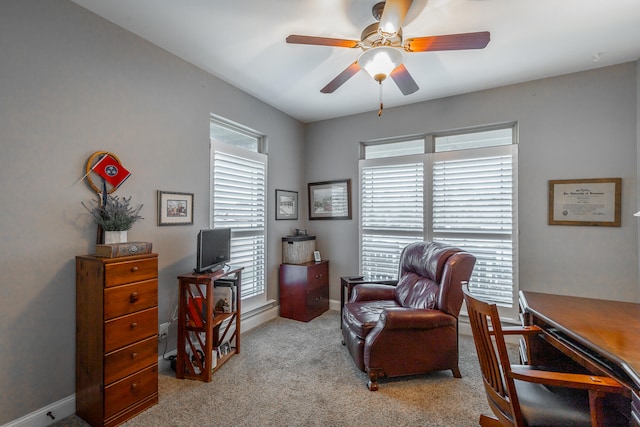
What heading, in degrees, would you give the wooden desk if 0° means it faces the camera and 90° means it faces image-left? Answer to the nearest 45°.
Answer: approximately 45°

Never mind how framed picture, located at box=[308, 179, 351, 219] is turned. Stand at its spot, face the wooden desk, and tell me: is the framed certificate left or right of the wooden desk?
left

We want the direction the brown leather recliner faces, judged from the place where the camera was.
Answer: facing the viewer and to the left of the viewer

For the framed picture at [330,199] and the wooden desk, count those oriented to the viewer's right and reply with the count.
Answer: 0

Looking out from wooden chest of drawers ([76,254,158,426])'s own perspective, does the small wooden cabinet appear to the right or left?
on its left

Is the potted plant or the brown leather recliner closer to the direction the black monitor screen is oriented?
the brown leather recliner

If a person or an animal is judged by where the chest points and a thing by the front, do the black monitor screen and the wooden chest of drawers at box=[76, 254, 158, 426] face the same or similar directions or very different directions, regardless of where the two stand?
same or similar directions

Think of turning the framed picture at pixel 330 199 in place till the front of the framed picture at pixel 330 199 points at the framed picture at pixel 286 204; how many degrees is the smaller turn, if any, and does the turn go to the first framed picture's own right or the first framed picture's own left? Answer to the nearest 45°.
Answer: approximately 45° to the first framed picture's own right

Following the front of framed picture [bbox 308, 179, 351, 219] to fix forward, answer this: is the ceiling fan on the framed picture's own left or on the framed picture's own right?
on the framed picture's own left

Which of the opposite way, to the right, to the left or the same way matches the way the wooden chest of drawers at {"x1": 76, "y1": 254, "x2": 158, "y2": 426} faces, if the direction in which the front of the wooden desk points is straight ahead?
the opposite way

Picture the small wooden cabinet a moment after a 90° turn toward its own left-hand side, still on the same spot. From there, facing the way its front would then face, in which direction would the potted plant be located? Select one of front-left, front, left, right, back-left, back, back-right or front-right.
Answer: back

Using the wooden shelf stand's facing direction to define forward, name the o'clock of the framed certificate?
The framed certificate is roughly at 11 o'clock from the wooden shelf stand.

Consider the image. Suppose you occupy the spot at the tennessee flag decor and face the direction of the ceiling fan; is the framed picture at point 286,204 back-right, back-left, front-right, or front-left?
front-left

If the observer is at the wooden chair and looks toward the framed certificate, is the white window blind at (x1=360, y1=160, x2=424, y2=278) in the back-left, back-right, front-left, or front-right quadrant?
front-left

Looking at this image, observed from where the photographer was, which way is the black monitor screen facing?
facing the viewer and to the right of the viewer

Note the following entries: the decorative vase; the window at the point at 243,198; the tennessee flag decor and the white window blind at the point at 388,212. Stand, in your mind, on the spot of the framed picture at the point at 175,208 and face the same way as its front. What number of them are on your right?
2

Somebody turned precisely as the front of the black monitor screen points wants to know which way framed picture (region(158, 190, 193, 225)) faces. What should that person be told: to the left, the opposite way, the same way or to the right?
the same way

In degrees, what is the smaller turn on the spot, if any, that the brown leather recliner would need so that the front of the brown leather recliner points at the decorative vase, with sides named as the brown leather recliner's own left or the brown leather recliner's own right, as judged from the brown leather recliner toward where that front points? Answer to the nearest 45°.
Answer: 0° — it already faces it

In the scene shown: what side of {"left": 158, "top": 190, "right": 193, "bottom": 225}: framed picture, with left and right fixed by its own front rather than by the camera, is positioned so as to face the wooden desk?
front

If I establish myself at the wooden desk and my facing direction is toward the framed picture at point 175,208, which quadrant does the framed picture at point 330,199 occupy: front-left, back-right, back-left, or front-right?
front-right

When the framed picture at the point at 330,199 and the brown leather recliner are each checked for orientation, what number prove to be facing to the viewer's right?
0

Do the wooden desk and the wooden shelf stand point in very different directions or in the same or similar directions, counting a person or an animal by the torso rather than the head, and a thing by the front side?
very different directions

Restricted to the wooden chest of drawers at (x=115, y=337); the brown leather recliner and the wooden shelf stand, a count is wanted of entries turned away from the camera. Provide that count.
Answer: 0
